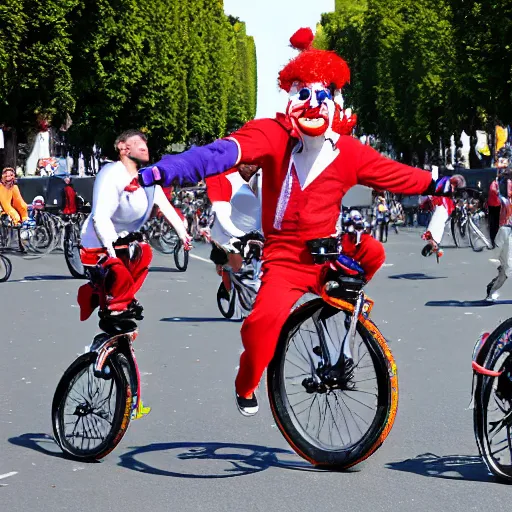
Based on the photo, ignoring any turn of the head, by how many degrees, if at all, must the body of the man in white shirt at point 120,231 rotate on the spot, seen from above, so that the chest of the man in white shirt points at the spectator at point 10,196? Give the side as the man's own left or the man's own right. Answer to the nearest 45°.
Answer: approximately 135° to the man's own left

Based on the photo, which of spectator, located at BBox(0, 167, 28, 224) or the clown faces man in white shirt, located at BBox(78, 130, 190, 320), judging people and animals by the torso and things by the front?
the spectator

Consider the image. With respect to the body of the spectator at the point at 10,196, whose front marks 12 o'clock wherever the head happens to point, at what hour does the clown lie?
The clown is roughly at 12 o'clock from the spectator.

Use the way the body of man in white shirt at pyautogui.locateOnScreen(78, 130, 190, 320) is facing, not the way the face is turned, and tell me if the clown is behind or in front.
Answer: in front

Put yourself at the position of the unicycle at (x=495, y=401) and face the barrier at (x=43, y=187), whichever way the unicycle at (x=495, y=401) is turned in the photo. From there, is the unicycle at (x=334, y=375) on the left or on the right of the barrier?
left

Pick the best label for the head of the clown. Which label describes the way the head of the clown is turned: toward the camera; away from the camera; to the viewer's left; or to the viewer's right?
toward the camera

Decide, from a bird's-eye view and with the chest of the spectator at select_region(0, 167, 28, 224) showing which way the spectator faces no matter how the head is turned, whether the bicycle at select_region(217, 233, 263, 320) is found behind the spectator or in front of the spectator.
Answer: in front

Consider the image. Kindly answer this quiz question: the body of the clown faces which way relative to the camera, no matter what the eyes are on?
toward the camera

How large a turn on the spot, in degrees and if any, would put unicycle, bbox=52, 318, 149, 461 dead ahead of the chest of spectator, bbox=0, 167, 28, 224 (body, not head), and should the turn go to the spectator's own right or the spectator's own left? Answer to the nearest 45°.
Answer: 0° — they already face it

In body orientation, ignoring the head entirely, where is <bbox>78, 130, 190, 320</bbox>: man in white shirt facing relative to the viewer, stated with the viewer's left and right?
facing the viewer and to the right of the viewer

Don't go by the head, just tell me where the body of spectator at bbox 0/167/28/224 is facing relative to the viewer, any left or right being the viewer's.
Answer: facing the viewer
